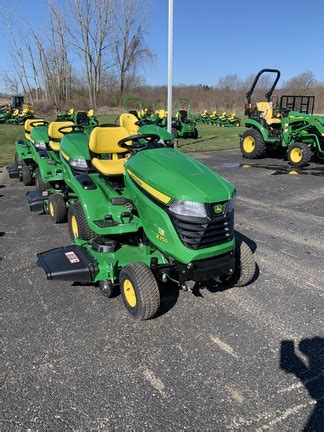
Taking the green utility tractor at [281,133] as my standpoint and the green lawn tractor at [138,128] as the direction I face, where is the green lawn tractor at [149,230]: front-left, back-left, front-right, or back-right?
front-left

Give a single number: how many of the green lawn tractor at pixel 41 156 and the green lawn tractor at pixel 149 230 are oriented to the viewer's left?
0

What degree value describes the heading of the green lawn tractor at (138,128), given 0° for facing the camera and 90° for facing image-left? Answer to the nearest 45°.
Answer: approximately 315°

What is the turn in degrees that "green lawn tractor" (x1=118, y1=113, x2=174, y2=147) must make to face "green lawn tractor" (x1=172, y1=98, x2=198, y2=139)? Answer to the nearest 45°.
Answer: approximately 135° to its left

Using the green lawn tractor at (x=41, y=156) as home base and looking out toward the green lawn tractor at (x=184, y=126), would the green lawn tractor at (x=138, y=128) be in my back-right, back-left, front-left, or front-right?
front-right

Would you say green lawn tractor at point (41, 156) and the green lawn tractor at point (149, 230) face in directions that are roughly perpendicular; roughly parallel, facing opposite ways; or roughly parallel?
roughly parallel

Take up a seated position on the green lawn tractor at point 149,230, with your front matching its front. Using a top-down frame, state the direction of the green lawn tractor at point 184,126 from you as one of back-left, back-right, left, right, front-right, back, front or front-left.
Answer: back-left

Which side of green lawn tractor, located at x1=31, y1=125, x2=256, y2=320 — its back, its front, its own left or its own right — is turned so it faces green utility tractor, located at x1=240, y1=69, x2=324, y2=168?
left

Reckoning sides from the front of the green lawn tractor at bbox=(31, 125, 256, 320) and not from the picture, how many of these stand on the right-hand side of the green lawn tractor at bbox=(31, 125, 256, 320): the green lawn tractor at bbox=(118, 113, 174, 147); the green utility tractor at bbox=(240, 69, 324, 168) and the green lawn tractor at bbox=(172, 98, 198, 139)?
0

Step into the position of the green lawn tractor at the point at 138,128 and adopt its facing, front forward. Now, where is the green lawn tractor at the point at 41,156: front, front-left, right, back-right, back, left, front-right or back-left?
right

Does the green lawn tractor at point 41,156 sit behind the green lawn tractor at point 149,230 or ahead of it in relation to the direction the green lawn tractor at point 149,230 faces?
behind

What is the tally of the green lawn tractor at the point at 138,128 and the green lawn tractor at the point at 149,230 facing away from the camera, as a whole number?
0

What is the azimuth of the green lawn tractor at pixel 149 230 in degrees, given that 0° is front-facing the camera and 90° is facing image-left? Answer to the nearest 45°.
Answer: approximately 315°

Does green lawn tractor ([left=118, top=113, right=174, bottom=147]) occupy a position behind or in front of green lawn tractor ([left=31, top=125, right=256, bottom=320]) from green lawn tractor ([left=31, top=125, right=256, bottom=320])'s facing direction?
behind

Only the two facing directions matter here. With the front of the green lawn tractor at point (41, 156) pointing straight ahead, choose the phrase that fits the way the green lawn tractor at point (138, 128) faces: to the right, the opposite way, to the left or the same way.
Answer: the same way

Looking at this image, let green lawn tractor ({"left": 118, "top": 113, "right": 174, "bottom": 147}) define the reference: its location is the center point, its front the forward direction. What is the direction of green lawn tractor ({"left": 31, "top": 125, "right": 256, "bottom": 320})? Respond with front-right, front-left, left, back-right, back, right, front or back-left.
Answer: front-right

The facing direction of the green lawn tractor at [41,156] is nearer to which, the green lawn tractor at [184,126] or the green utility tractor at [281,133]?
the green utility tractor

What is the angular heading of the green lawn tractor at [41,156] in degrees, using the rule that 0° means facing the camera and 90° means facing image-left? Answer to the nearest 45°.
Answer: approximately 315°
